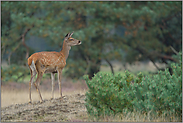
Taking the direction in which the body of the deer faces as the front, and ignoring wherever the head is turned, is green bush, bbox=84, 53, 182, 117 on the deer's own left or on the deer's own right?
on the deer's own right

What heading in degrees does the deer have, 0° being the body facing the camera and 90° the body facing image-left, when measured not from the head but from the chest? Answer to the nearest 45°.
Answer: approximately 225°
